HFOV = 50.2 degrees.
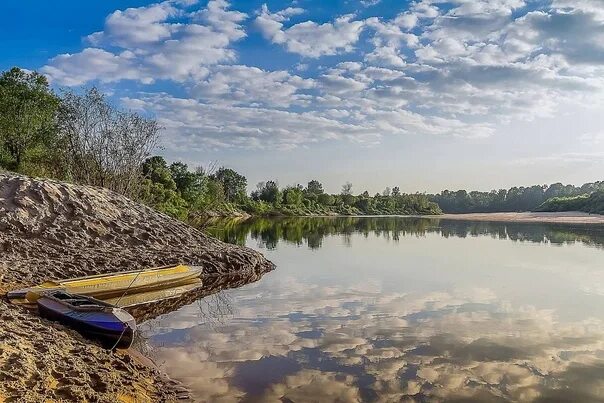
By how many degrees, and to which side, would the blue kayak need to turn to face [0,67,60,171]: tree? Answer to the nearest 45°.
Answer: approximately 135° to its left

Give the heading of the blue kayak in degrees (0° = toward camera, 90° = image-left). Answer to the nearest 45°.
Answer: approximately 315°

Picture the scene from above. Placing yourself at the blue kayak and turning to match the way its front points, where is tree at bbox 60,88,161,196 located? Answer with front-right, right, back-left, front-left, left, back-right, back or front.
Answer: back-left
